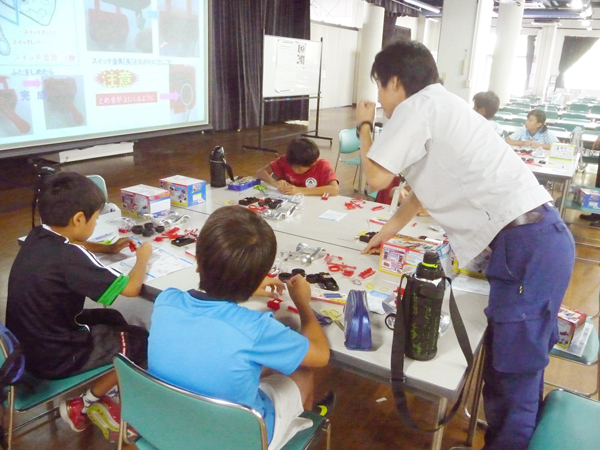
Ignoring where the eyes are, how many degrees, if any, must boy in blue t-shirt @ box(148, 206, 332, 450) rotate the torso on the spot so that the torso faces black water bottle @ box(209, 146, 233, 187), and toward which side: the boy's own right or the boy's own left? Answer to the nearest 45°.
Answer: approximately 45° to the boy's own left

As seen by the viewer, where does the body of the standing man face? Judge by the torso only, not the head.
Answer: to the viewer's left

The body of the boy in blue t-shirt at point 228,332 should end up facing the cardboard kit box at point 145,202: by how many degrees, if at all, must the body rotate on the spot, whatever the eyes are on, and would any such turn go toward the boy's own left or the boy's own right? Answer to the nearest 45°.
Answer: approximately 45° to the boy's own left

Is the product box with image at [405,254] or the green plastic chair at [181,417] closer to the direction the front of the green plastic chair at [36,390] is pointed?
the product box with image

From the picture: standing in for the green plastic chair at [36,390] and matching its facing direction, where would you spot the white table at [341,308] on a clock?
The white table is roughly at 2 o'clock from the green plastic chair.

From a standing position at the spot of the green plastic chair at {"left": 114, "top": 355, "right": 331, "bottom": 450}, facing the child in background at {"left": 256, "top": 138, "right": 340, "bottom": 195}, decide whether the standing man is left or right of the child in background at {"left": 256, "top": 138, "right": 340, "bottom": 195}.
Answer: right

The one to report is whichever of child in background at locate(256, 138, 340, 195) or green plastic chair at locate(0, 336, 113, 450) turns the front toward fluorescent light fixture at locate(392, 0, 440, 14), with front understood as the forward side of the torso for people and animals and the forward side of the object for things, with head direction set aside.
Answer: the green plastic chair
